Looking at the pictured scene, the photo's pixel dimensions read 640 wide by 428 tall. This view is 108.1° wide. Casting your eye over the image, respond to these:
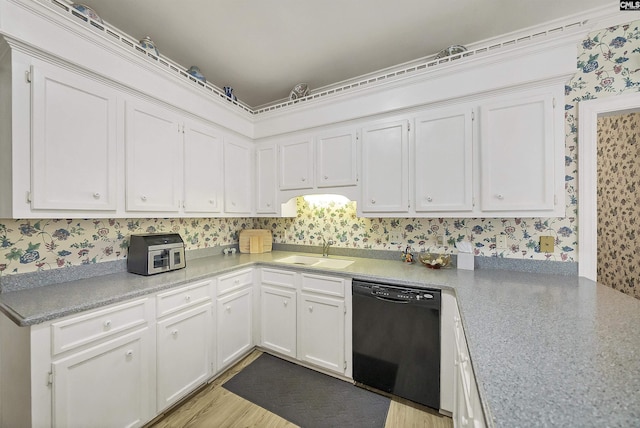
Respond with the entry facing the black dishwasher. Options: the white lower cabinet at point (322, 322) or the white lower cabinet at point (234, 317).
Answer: the white lower cabinet at point (234, 317)

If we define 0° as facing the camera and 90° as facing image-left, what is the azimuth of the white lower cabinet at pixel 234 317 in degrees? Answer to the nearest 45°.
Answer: approximately 315°

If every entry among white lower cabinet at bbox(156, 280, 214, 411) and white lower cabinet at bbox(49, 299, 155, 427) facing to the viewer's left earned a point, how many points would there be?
0

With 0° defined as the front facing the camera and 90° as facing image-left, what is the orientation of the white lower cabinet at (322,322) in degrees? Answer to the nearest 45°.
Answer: approximately 45°

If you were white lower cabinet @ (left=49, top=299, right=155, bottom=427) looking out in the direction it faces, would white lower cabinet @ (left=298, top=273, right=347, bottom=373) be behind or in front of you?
in front

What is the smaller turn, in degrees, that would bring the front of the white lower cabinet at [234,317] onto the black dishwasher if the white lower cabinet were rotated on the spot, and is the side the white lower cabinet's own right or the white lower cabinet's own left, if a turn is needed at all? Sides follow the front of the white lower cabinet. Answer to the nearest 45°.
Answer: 0° — it already faces it

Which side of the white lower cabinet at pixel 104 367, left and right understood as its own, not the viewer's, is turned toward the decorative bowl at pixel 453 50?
front
